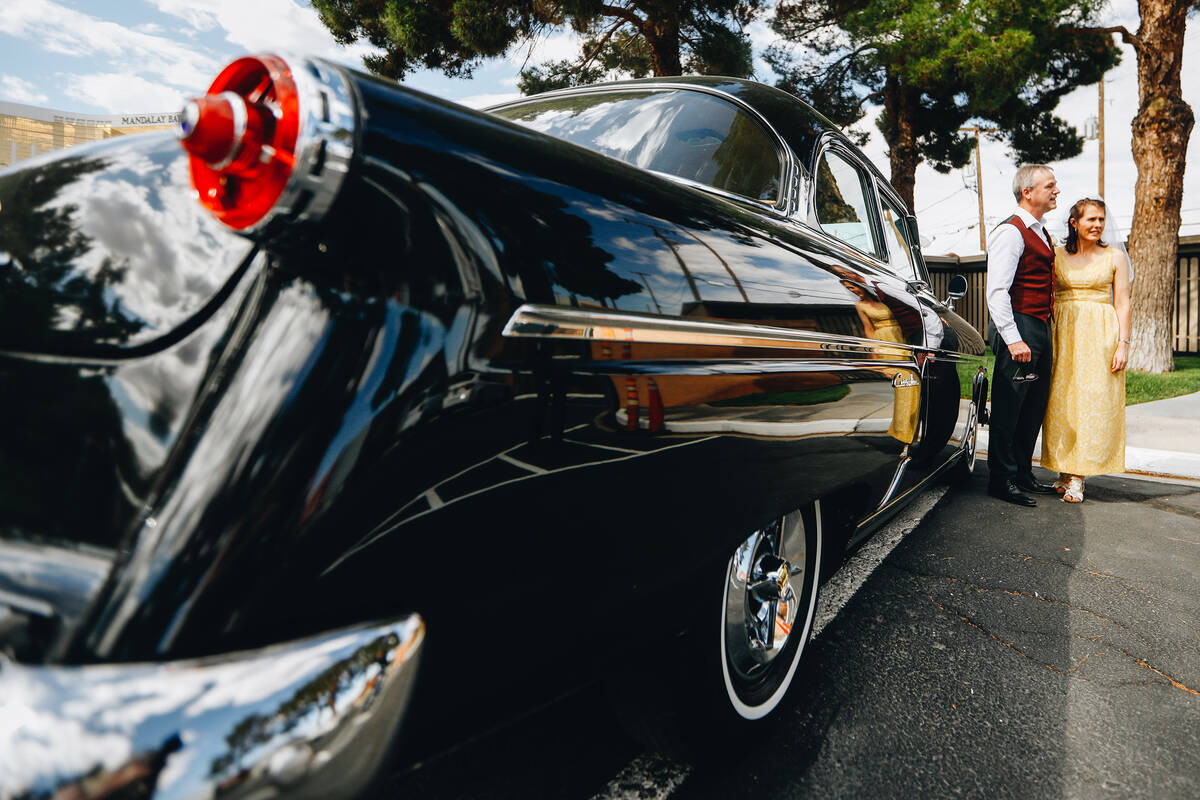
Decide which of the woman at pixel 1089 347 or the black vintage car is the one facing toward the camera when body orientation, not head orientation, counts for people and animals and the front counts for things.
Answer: the woman

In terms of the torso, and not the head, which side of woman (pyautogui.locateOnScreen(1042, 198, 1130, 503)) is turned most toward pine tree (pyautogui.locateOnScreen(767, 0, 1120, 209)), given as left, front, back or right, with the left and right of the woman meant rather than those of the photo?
back

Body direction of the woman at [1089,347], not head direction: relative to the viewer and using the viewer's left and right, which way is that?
facing the viewer

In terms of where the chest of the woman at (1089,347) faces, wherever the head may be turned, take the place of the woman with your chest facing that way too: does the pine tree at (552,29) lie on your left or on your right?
on your right

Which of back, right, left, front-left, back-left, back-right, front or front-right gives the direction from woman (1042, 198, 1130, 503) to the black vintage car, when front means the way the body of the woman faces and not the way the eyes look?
front

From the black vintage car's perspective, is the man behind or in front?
in front

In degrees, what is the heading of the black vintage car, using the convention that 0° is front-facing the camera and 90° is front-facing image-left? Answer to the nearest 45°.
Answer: approximately 225°

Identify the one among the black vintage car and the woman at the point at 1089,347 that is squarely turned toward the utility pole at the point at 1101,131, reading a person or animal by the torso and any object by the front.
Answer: the black vintage car

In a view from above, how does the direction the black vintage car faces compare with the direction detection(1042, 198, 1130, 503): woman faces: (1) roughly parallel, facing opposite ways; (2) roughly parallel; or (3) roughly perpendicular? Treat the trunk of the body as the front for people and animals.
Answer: roughly parallel, facing opposite ways

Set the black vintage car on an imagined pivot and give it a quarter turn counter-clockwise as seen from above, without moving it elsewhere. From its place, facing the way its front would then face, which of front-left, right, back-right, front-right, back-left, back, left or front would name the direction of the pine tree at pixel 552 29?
front-right

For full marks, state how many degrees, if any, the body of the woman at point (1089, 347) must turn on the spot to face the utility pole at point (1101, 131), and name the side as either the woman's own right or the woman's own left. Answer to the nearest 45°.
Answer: approximately 180°

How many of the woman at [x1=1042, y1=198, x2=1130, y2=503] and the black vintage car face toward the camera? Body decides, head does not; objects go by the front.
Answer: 1

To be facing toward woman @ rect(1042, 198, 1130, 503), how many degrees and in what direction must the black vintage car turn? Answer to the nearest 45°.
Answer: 0° — it already faces them

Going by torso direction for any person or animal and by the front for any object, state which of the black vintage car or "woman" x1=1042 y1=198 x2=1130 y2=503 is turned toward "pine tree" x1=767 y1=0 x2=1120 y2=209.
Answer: the black vintage car
